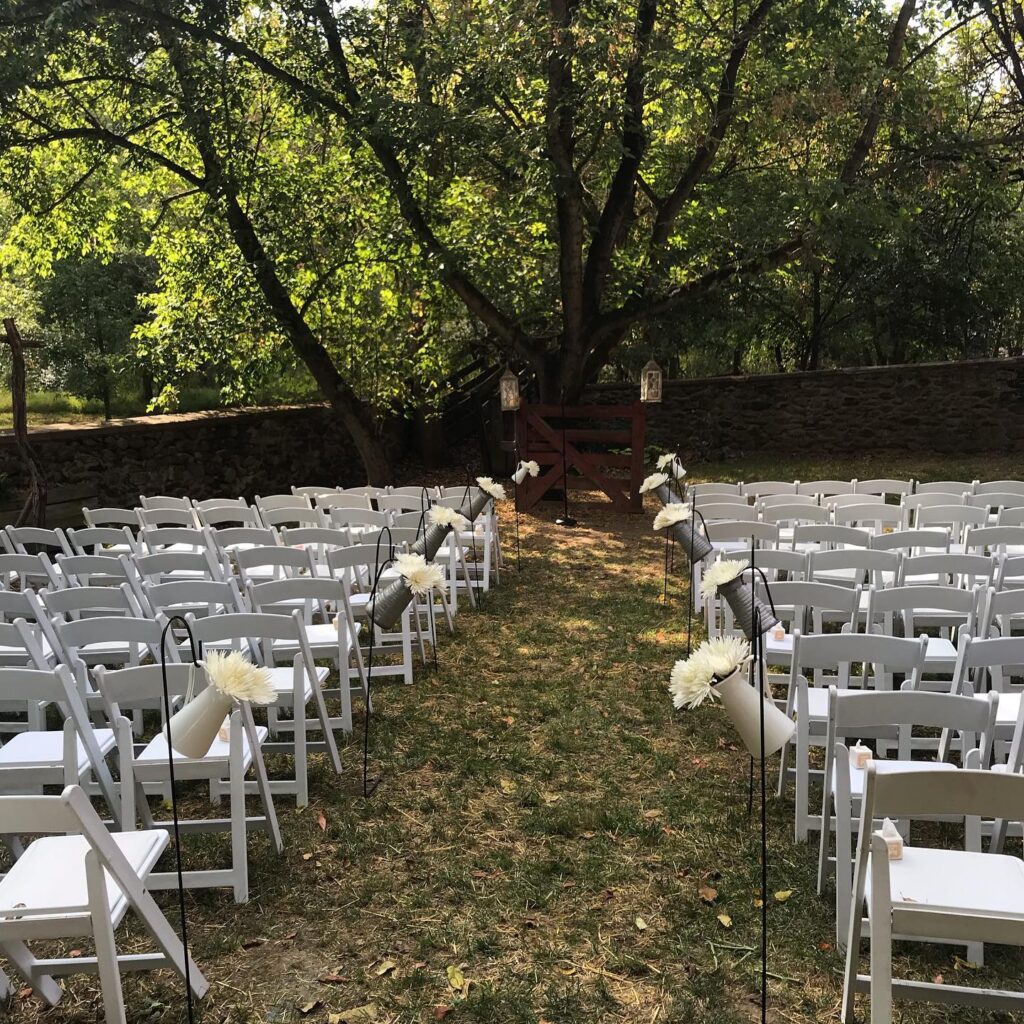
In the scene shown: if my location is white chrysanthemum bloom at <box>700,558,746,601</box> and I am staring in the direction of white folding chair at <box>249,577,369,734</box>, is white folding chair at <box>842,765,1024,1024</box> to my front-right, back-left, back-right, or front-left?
back-left

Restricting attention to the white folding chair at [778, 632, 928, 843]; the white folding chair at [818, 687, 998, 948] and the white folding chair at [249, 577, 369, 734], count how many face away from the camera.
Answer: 3

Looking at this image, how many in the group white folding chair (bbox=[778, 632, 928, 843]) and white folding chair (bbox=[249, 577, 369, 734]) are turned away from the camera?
2

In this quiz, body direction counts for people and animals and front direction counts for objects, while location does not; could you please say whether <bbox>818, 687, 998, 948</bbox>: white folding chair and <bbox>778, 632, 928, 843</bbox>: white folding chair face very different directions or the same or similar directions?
same or similar directions

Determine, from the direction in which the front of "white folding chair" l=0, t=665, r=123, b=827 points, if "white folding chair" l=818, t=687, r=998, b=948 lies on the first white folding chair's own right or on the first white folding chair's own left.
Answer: on the first white folding chair's own right

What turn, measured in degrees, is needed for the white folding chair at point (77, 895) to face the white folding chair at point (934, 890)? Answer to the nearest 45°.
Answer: approximately 90° to its right

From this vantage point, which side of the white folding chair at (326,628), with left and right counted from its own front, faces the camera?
back

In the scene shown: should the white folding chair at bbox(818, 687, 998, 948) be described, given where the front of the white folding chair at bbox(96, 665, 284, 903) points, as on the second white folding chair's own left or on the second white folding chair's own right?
on the second white folding chair's own right

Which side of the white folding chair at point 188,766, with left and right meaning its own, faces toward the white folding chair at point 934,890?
right

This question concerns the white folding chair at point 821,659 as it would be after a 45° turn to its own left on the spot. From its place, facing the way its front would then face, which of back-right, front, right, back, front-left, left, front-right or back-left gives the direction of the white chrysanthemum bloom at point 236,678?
left

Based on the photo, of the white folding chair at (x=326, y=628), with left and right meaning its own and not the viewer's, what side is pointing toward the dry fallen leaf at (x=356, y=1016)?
back

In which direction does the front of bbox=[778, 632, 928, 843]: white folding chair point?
away from the camera

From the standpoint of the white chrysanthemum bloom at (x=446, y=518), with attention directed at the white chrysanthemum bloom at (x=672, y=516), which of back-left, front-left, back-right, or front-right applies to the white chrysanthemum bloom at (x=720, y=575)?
front-right

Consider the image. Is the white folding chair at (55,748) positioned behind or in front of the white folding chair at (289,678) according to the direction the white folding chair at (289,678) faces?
behind
